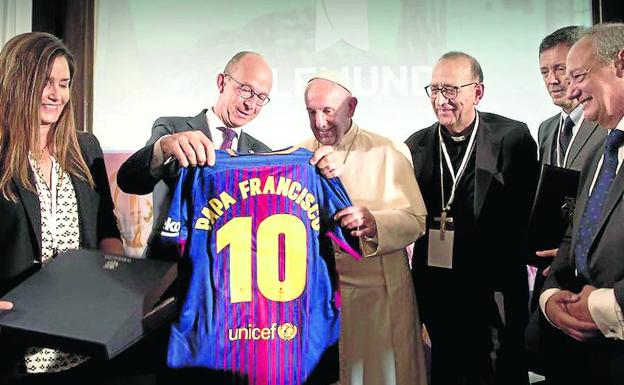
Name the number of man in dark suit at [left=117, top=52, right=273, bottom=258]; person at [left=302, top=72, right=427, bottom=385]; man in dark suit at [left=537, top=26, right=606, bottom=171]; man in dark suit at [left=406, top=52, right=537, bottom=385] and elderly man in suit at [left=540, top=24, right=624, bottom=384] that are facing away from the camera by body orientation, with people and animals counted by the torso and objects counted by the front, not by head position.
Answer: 0

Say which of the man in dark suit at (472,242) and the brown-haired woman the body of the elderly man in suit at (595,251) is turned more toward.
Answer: the brown-haired woman

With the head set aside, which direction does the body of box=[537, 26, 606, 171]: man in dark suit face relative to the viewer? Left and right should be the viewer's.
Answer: facing the viewer and to the left of the viewer

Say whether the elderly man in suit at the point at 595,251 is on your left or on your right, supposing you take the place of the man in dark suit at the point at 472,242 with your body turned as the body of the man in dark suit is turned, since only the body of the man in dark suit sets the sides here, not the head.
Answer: on your left

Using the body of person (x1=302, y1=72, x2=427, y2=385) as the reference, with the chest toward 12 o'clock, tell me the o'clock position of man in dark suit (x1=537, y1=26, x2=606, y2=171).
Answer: The man in dark suit is roughly at 7 o'clock from the person.

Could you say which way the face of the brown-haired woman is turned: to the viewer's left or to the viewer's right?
to the viewer's right

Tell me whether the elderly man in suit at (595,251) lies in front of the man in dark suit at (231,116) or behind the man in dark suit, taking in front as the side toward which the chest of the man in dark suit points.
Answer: in front

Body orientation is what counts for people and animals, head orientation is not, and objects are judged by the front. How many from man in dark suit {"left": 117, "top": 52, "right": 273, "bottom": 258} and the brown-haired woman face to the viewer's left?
0

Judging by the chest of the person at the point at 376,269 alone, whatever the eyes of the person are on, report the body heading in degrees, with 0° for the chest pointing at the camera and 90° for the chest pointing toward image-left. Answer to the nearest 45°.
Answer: approximately 45°

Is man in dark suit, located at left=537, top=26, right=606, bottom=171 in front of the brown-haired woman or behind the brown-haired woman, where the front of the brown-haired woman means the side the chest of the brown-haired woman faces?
in front
